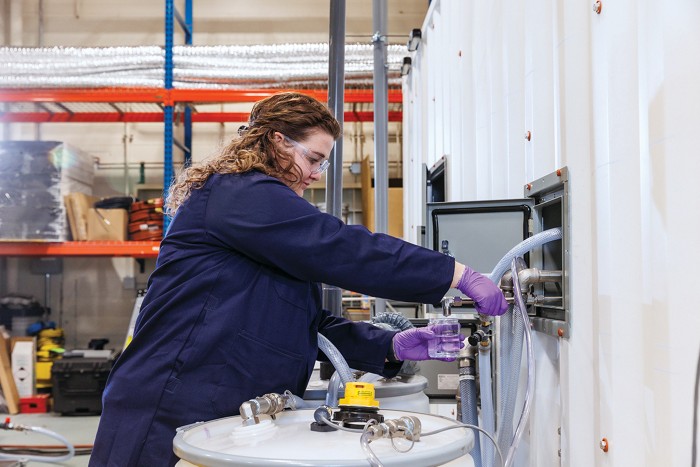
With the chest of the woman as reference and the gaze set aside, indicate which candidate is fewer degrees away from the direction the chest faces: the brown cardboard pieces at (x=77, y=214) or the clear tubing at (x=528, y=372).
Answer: the clear tubing

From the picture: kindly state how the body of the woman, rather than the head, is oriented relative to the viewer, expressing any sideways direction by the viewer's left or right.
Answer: facing to the right of the viewer

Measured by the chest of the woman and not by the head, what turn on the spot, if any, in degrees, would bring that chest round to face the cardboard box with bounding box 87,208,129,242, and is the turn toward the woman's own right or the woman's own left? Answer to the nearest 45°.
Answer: approximately 90° to the woman's own left

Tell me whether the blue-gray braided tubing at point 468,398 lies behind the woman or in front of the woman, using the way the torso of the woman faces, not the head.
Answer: in front

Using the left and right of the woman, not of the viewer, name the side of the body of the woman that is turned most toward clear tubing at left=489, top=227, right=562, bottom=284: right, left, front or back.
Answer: front

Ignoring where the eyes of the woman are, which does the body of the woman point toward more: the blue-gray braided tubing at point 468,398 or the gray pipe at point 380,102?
the blue-gray braided tubing

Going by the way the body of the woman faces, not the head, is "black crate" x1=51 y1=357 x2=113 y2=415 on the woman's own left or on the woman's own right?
on the woman's own left

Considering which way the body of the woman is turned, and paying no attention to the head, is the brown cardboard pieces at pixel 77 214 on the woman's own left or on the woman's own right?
on the woman's own left

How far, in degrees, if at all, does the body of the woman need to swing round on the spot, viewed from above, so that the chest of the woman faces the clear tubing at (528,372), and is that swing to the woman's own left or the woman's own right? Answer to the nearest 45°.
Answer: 0° — they already face it

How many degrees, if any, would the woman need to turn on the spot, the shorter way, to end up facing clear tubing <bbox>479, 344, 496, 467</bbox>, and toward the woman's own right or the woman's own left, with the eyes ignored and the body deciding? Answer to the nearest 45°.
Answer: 0° — they already face it

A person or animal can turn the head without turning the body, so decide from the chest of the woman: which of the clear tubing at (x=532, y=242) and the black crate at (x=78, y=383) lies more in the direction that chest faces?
the clear tubing

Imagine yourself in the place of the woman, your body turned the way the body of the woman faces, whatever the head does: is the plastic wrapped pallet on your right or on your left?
on your left
